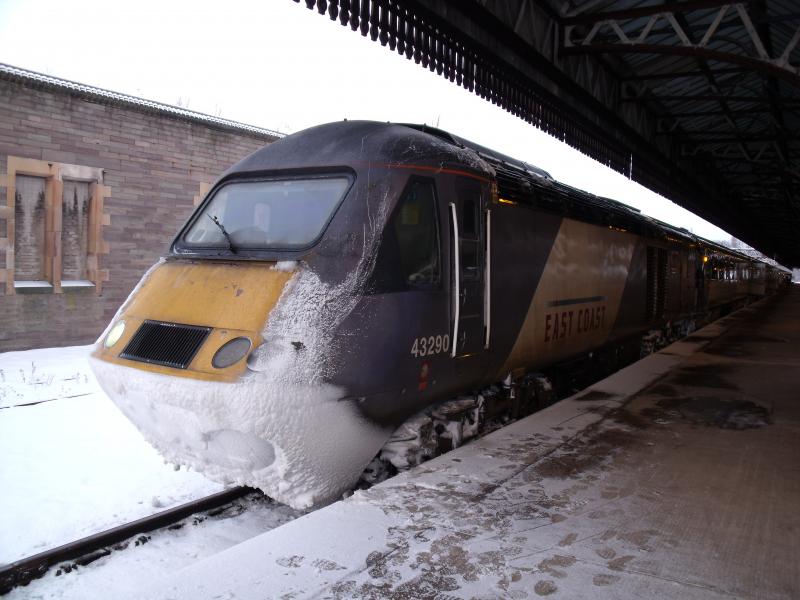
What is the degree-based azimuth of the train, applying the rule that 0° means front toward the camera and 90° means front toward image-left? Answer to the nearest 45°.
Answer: approximately 45°
